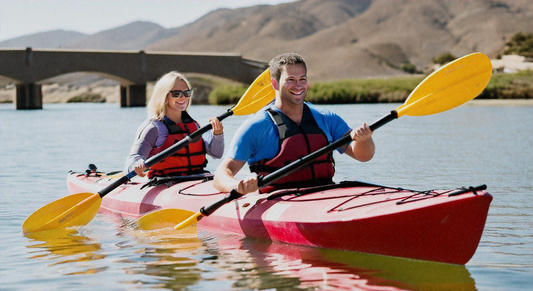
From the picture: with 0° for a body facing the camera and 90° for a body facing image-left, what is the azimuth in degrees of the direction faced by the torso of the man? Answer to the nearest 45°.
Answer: approximately 315°

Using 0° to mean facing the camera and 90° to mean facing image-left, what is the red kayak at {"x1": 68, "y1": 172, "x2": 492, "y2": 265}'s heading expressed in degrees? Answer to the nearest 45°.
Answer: approximately 315°

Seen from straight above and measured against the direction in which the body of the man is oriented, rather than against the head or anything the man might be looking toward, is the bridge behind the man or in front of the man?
behind

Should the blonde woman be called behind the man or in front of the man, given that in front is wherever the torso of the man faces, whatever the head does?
behind

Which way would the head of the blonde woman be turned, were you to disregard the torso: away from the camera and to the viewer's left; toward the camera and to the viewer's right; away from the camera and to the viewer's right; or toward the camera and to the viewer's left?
toward the camera and to the viewer's right

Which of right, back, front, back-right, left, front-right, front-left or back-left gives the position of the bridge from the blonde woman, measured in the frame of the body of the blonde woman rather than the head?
back-left

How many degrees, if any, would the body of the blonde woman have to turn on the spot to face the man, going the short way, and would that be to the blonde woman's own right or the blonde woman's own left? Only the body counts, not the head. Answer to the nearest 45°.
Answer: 0° — they already face them
